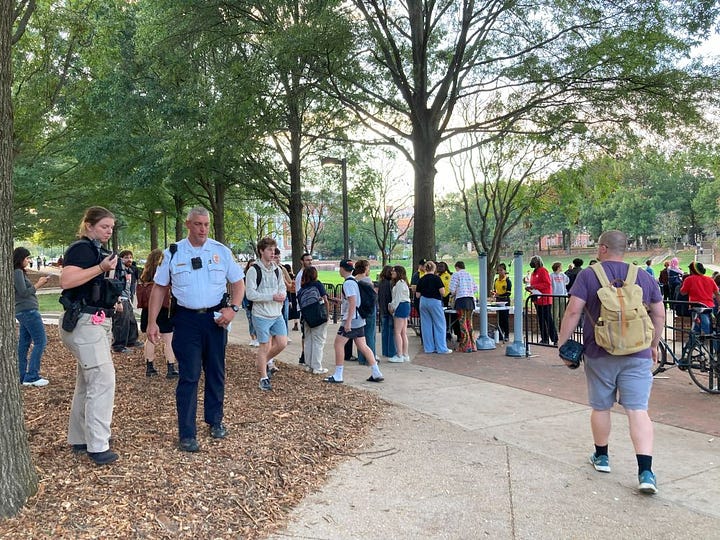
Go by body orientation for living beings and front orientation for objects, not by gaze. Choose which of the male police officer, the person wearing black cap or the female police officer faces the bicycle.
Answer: the female police officer

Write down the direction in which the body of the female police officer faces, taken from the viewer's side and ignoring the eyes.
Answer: to the viewer's right

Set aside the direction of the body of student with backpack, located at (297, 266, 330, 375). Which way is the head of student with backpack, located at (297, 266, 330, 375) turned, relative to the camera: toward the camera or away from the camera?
away from the camera

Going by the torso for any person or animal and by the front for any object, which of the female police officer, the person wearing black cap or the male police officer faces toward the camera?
the male police officer

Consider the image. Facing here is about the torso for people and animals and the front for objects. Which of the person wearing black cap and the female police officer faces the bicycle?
the female police officer

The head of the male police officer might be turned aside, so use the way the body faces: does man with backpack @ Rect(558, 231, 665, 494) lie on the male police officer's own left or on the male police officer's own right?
on the male police officer's own left

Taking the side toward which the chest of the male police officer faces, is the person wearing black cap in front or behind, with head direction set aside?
behind

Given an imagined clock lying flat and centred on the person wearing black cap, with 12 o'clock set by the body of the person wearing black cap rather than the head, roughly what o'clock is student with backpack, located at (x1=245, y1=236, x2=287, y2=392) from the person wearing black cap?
The student with backpack is roughly at 11 o'clock from the person wearing black cap.

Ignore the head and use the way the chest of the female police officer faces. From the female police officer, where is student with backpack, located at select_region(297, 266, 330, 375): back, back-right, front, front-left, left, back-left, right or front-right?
front-left

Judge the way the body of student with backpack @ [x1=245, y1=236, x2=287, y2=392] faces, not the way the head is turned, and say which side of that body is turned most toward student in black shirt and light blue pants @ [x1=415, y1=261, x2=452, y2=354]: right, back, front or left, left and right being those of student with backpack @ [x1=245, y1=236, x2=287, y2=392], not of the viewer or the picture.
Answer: left

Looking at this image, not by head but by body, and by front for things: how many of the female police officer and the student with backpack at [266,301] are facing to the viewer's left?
0

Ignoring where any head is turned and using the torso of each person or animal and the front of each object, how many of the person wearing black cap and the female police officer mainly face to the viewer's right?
1

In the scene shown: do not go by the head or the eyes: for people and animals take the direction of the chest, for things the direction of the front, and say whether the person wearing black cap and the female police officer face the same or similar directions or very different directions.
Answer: very different directions

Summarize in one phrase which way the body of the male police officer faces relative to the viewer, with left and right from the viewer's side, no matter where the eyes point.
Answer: facing the viewer
